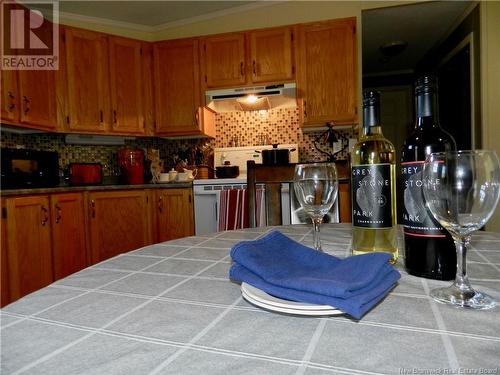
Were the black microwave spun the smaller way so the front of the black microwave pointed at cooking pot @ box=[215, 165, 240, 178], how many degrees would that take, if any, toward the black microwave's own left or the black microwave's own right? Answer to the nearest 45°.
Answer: approximately 45° to the black microwave's own left

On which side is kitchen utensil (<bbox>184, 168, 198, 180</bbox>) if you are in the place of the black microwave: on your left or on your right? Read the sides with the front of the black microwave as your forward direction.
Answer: on your left

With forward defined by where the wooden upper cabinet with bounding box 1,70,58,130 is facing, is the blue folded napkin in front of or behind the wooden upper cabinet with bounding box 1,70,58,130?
in front

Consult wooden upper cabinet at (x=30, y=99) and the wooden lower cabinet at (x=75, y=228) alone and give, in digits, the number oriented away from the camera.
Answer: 0

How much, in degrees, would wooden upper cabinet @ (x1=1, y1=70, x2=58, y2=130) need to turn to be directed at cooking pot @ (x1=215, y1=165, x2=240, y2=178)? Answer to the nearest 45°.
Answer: approximately 45° to its left

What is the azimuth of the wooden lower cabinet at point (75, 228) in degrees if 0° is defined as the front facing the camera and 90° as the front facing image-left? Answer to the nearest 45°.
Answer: approximately 315°

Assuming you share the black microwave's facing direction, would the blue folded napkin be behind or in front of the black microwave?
in front
